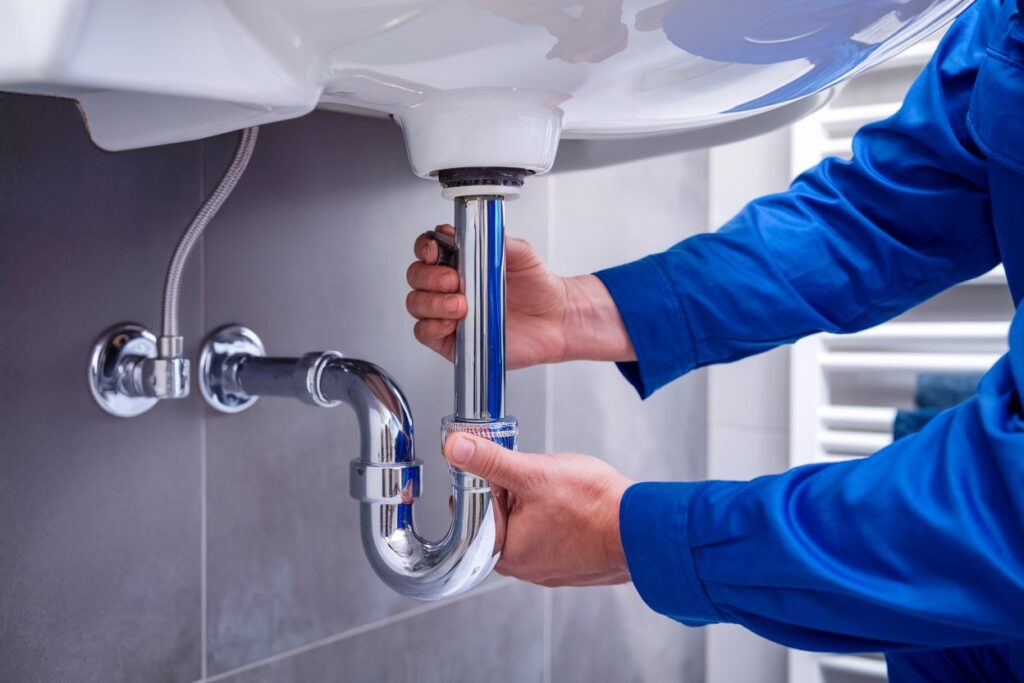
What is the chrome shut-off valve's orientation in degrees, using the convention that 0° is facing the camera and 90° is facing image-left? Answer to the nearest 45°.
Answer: approximately 315°

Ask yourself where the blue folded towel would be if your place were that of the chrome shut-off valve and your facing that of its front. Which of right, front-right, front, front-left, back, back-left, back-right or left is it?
front-left
